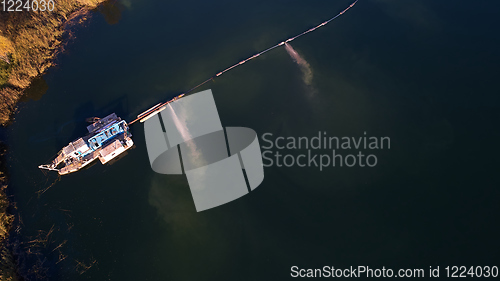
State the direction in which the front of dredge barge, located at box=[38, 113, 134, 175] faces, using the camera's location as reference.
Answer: facing the viewer and to the left of the viewer
